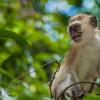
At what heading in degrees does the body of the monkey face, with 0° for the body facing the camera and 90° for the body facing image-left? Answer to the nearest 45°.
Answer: approximately 45°
